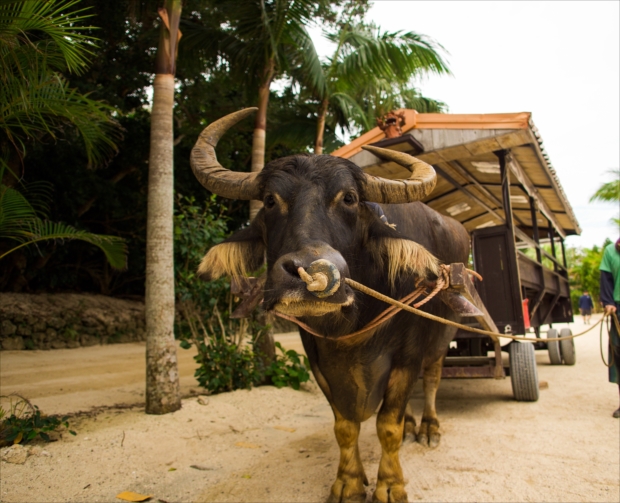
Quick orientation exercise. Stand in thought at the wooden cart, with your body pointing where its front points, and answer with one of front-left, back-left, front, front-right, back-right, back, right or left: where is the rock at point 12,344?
front-right

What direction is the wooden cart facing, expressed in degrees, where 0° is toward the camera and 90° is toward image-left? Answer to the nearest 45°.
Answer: approximately 45°

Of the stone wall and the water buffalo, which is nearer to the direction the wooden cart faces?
the water buffalo

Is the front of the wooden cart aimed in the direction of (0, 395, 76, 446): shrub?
yes

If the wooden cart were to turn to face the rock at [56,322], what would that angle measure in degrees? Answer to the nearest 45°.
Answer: approximately 45° to its right
